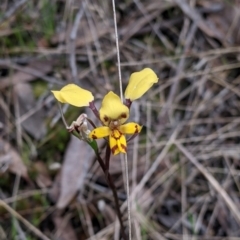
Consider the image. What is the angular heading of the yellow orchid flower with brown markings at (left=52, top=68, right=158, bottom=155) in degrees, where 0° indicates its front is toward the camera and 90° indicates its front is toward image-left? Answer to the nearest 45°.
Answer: approximately 0°

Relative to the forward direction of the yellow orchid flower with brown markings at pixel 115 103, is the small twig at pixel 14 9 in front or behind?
behind

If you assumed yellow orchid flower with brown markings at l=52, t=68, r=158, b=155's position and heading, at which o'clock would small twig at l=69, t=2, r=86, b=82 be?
The small twig is roughly at 6 o'clock from the yellow orchid flower with brown markings.
